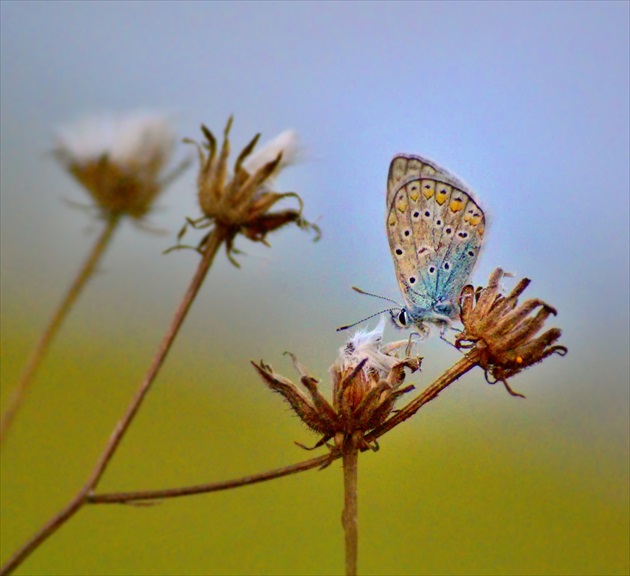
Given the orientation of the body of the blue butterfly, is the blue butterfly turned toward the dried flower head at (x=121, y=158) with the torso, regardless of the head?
yes

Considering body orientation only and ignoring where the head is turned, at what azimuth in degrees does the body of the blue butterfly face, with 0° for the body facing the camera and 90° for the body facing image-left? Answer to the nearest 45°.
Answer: approximately 90°

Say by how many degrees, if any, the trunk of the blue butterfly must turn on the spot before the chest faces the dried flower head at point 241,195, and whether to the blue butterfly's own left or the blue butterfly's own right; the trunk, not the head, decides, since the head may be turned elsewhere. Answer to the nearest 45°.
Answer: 0° — it already faces it
